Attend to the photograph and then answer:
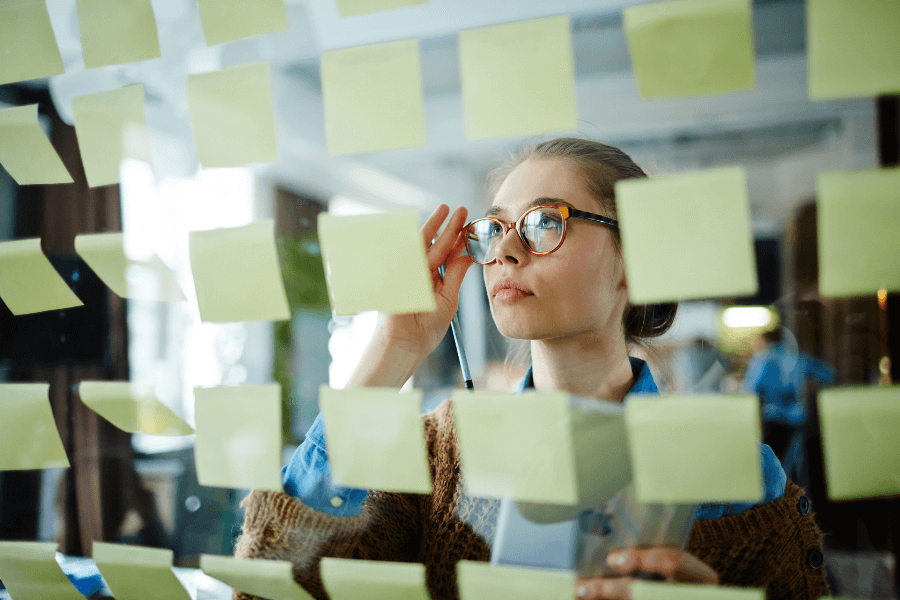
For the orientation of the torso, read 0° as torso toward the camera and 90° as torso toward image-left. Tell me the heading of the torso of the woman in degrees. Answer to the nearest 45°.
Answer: approximately 45°
